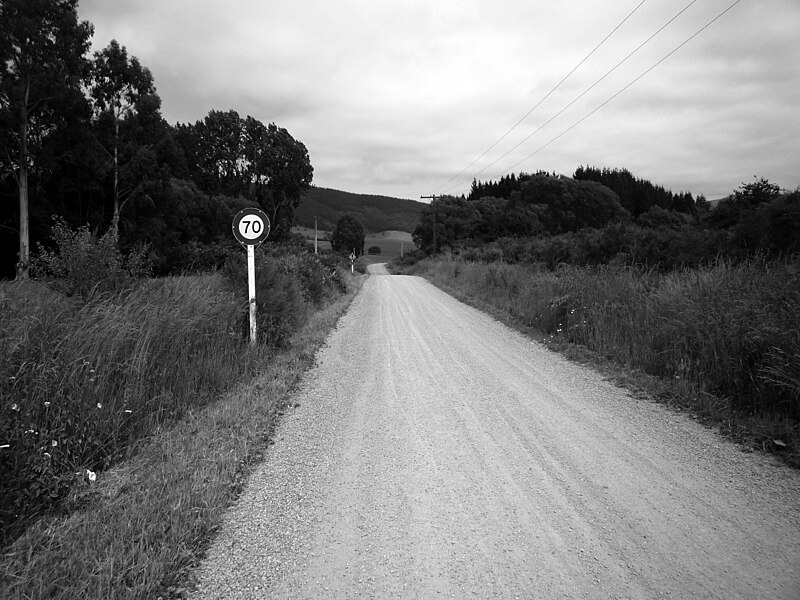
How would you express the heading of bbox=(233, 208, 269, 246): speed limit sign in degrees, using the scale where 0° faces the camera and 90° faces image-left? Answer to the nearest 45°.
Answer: approximately 0°

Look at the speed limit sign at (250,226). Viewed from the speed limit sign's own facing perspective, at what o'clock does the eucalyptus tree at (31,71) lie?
The eucalyptus tree is roughly at 5 o'clock from the speed limit sign.

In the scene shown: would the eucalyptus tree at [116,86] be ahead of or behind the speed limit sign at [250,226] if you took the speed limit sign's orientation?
behind
